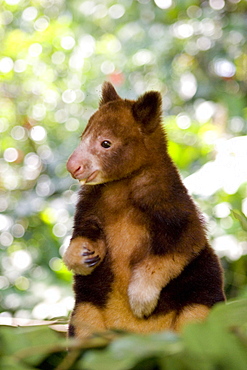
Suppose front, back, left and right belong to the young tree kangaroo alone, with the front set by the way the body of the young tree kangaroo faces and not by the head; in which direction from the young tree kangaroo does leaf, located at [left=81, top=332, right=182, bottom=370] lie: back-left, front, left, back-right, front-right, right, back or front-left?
front-left

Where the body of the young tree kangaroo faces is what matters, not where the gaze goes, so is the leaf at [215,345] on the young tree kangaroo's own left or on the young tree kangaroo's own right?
on the young tree kangaroo's own left

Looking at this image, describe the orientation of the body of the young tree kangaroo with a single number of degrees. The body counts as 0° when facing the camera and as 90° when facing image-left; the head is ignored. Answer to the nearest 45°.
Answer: approximately 45°
